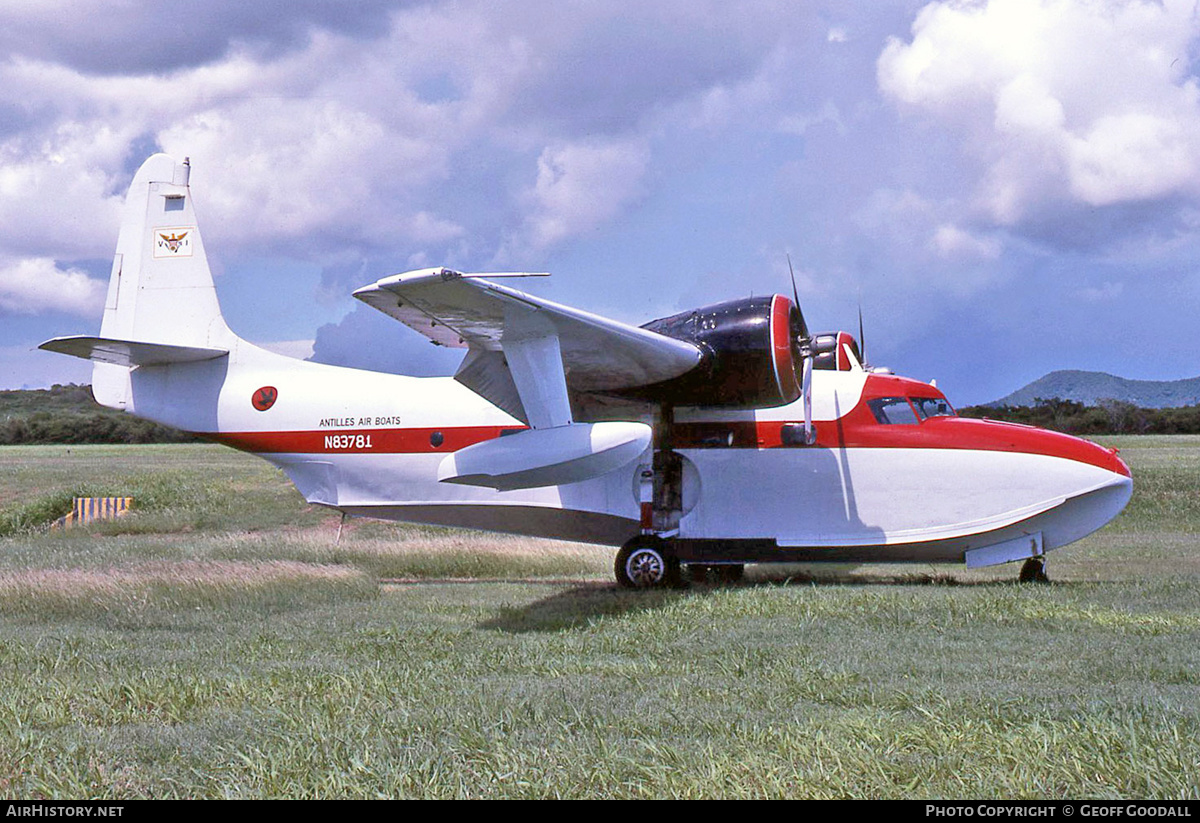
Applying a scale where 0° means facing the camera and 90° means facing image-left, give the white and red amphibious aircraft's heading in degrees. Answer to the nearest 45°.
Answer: approximately 270°
